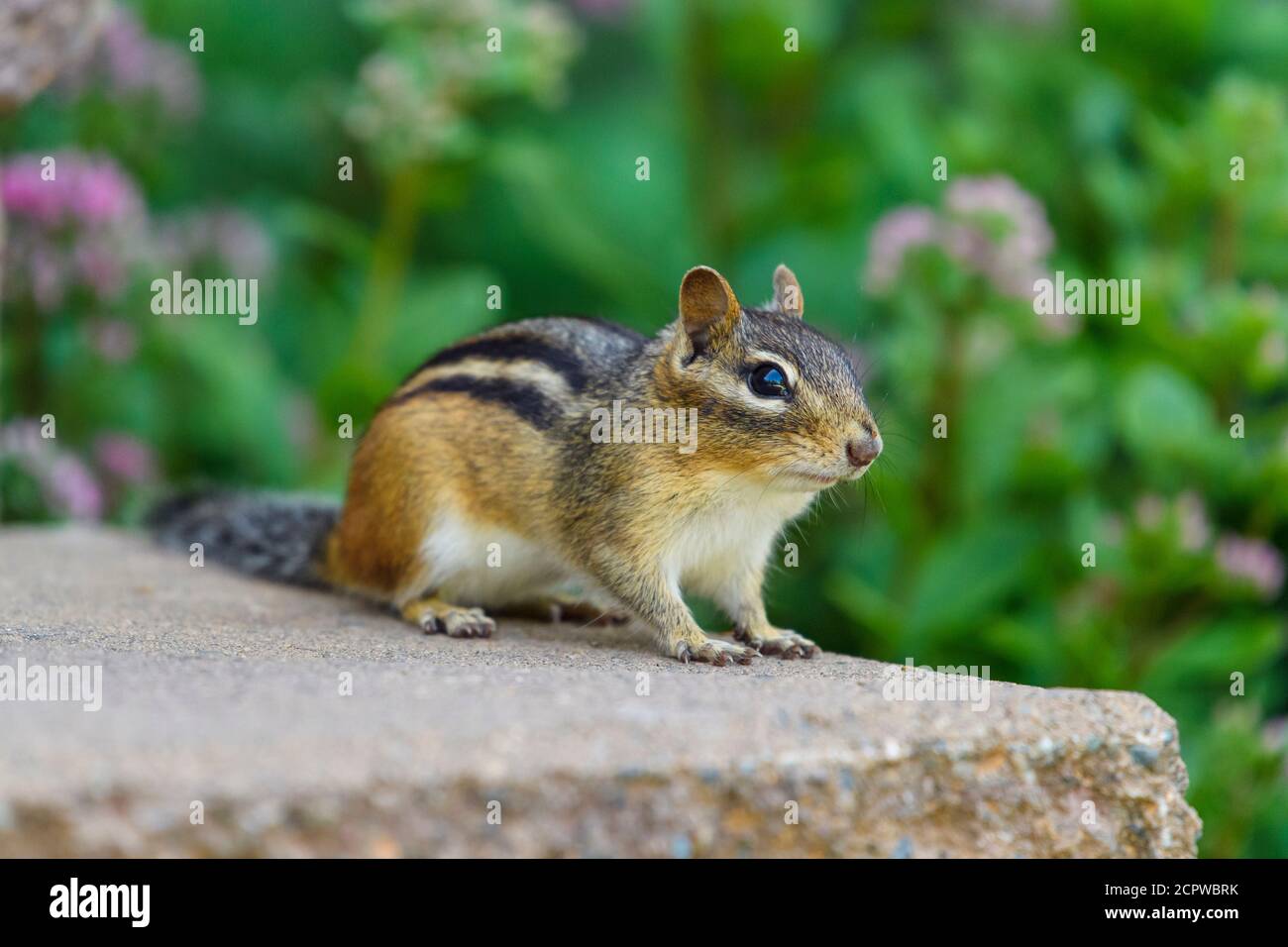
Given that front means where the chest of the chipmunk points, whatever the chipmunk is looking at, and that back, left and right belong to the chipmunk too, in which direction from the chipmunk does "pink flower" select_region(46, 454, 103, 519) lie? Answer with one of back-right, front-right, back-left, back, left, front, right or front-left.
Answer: back

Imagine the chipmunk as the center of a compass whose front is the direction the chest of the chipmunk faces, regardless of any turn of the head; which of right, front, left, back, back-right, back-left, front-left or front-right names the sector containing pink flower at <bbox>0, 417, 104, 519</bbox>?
back

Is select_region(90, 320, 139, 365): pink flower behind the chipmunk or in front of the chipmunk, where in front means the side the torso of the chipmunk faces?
behind

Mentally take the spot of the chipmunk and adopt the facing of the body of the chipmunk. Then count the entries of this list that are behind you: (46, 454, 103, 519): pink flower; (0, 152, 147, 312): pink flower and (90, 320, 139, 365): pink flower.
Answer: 3

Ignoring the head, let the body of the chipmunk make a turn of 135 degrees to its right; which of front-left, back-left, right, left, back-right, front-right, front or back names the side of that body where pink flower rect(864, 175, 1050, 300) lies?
back-right

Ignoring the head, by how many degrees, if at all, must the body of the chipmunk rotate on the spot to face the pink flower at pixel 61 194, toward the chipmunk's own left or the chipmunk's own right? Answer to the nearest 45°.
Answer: approximately 180°

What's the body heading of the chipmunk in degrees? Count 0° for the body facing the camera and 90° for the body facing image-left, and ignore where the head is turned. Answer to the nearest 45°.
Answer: approximately 315°

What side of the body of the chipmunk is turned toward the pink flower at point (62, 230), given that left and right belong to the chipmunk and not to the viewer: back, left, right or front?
back

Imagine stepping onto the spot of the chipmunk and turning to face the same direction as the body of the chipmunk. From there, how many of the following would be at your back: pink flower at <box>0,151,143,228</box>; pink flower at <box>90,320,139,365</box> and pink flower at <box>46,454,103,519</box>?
3

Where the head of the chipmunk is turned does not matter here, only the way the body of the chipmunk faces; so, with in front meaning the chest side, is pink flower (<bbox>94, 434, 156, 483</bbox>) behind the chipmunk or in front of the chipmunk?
behind

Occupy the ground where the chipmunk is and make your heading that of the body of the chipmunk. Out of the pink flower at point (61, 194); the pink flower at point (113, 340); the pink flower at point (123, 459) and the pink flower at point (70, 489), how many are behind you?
4
